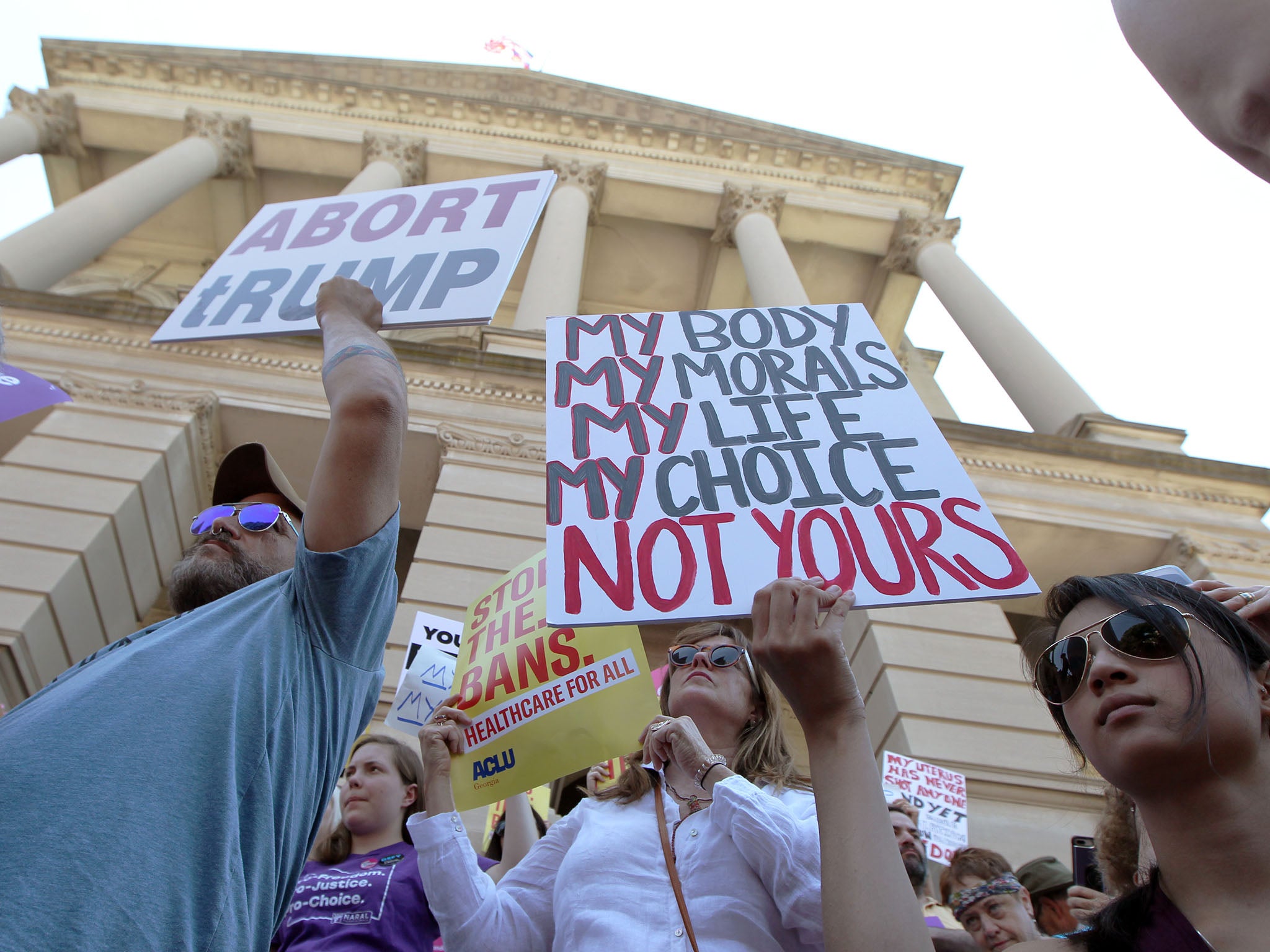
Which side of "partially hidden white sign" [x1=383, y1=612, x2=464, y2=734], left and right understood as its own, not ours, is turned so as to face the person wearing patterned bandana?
left

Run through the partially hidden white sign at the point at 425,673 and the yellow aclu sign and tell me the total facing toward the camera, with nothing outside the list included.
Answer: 2

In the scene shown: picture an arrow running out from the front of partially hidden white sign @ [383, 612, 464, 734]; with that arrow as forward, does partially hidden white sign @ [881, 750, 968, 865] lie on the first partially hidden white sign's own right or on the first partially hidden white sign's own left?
on the first partially hidden white sign's own left

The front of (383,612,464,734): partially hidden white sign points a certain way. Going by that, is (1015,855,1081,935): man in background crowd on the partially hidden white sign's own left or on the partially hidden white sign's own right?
on the partially hidden white sign's own left

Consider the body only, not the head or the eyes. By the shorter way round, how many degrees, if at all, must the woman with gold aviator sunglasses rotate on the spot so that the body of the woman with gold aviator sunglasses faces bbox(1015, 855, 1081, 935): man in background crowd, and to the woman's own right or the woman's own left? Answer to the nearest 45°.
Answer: approximately 135° to the woman's own right

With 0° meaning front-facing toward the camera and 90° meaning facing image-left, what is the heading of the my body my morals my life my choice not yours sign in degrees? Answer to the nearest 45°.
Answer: approximately 0°

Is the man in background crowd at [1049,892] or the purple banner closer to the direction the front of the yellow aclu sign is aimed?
the purple banner

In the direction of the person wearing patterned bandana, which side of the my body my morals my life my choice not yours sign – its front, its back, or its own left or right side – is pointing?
back
